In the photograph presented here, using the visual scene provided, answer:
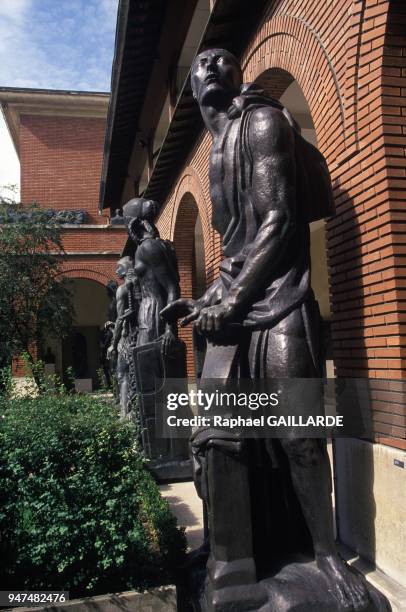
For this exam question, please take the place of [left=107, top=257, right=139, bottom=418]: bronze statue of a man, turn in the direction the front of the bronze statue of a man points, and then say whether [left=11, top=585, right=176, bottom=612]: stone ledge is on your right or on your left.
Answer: on your left

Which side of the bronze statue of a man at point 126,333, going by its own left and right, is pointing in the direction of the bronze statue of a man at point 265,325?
left

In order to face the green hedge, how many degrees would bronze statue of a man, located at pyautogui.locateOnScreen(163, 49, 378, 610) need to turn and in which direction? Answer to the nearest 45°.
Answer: approximately 45° to its right

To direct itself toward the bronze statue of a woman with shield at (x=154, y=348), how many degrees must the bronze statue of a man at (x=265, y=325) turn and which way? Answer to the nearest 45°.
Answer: approximately 135° to its right

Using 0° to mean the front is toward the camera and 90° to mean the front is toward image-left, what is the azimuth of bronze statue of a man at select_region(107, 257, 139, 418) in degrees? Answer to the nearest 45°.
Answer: approximately 90°

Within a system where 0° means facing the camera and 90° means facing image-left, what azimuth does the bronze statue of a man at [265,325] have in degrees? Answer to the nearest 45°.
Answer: approximately 45°

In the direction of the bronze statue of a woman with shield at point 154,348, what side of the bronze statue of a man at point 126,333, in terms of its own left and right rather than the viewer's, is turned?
left
